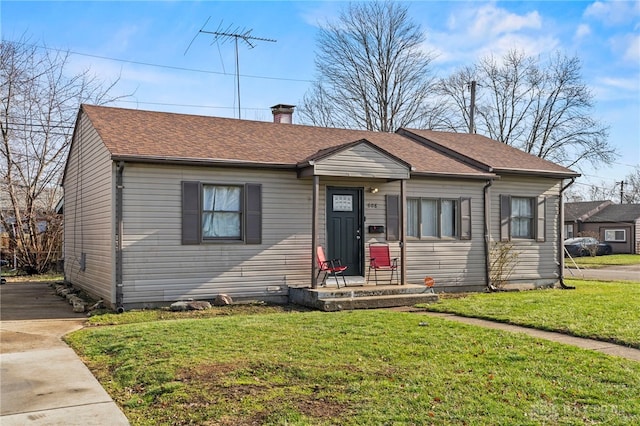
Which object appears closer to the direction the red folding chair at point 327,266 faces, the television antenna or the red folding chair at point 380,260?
the red folding chair

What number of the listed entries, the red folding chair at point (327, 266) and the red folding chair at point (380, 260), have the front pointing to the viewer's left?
0

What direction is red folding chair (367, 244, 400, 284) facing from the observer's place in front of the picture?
facing the viewer and to the right of the viewer

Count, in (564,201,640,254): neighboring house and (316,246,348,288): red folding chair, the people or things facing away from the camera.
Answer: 0

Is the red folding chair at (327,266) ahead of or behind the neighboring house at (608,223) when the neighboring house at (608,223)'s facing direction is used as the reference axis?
ahead

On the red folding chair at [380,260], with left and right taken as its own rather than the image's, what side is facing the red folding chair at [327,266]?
right

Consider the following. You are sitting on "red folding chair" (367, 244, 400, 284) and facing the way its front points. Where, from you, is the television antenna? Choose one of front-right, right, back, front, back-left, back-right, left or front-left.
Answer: back
